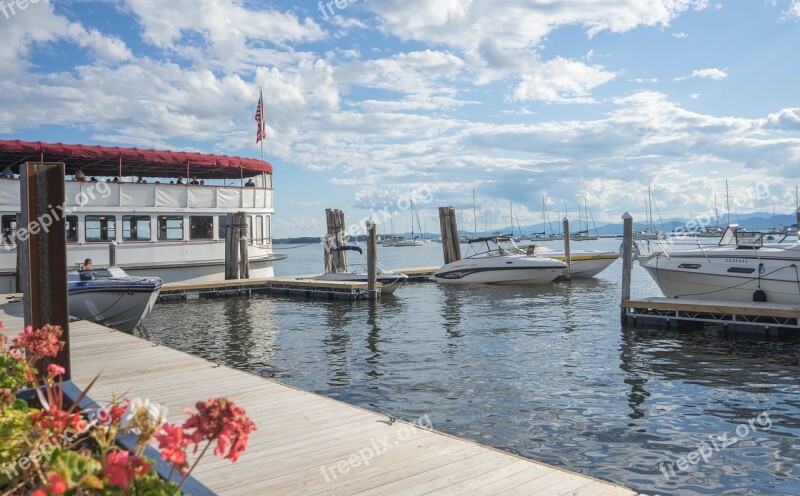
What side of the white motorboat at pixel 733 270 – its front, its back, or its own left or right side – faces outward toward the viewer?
left

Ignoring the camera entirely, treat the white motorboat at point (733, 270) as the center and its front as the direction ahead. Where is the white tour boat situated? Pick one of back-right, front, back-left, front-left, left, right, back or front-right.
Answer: front

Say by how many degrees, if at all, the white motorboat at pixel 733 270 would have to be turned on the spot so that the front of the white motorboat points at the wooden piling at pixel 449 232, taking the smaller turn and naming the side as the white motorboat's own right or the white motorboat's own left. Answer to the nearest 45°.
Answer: approximately 45° to the white motorboat's own right

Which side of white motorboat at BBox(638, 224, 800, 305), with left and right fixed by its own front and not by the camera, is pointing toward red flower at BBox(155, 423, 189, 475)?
left

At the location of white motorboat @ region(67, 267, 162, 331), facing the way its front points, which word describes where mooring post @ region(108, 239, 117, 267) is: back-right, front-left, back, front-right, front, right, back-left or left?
back-left

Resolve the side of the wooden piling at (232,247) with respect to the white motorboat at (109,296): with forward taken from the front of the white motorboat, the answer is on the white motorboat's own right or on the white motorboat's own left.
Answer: on the white motorboat's own left

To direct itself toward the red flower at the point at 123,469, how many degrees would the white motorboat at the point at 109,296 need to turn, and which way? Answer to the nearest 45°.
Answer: approximately 45° to its right
